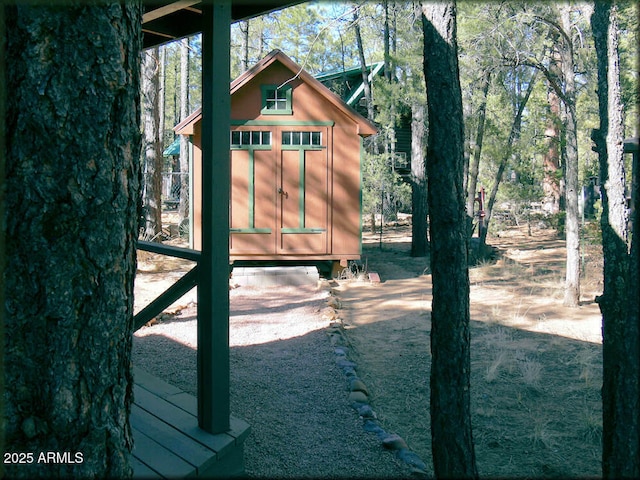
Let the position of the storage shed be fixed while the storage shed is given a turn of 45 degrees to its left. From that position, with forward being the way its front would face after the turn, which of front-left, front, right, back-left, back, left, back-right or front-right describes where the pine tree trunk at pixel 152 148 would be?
back

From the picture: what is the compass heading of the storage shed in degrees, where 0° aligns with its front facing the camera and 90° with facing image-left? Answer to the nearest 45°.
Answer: approximately 0°

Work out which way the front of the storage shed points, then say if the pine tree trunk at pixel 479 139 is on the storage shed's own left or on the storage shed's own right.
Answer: on the storage shed's own left

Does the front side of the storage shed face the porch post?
yes

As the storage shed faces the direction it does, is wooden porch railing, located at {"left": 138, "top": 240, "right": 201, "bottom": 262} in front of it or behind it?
in front

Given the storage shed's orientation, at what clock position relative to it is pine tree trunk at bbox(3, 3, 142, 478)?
The pine tree trunk is roughly at 12 o'clock from the storage shed.

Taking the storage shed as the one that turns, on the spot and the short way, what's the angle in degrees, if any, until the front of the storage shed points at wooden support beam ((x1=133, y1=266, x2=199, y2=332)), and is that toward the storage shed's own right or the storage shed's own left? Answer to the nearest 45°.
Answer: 0° — it already faces it

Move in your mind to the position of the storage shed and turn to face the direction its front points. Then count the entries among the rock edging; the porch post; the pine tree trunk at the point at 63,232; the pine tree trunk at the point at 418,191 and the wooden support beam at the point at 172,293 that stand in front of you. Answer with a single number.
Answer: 4

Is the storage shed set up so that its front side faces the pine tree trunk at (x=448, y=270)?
yes

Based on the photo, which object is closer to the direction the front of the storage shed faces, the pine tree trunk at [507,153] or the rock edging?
the rock edging

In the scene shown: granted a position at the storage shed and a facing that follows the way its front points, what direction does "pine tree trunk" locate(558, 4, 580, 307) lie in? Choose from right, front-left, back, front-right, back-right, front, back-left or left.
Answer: front-left

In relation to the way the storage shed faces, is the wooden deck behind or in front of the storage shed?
in front

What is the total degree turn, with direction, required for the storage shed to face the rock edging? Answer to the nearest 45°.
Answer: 0° — it already faces it
